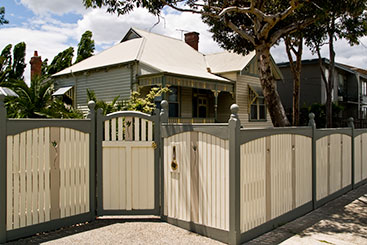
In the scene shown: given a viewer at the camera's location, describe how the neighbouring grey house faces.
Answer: facing the viewer and to the right of the viewer

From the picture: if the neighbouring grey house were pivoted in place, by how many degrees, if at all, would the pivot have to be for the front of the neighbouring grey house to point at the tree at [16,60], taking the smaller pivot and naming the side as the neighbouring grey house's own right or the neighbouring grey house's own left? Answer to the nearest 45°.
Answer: approximately 90° to the neighbouring grey house's own right

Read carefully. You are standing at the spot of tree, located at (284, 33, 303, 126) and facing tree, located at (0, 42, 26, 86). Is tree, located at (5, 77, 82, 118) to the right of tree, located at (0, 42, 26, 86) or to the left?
left

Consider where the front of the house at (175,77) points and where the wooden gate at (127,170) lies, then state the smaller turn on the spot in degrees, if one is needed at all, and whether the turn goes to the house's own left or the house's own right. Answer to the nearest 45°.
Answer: approximately 45° to the house's own right

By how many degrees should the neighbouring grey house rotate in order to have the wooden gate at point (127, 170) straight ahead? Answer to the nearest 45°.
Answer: approximately 45° to its right

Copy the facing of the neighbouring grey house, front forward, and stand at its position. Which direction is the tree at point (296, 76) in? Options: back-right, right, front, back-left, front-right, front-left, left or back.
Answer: front-right

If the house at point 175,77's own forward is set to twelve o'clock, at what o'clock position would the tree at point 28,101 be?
The tree is roughly at 3 o'clock from the house.

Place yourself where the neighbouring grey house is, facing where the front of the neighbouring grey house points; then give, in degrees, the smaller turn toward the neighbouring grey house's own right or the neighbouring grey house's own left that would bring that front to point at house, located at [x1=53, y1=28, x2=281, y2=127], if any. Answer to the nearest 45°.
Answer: approximately 90° to the neighbouring grey house's own right

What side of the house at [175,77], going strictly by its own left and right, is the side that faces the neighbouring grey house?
left
